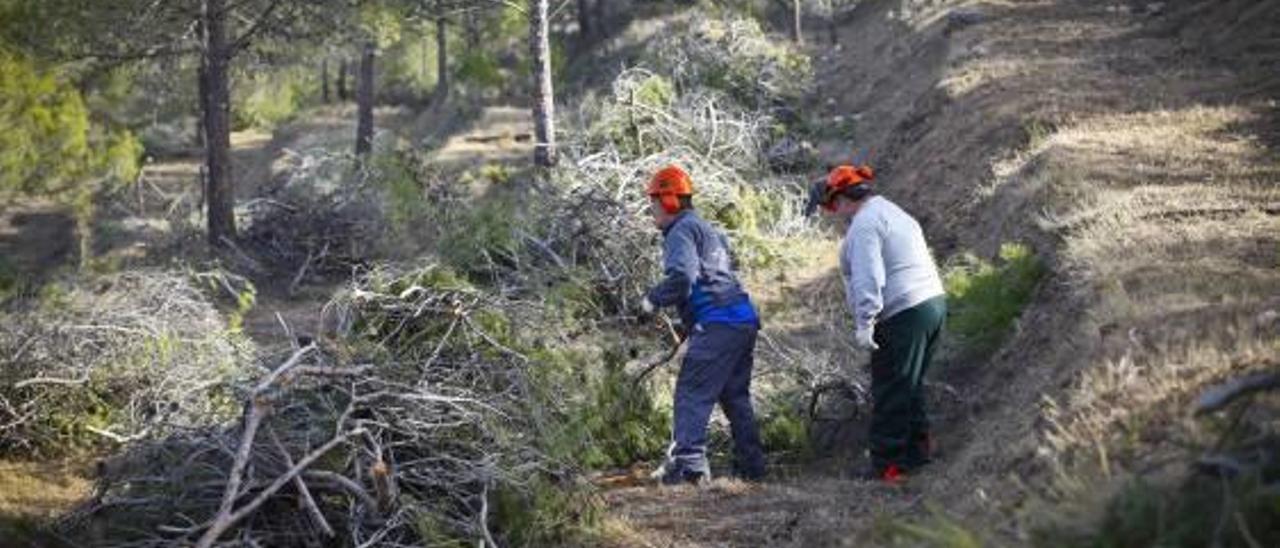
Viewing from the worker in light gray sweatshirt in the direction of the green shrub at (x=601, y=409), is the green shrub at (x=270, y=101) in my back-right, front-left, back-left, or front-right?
front-right

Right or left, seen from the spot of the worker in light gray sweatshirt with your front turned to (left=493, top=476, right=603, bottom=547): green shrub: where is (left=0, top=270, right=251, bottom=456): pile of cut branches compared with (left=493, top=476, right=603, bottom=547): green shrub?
right

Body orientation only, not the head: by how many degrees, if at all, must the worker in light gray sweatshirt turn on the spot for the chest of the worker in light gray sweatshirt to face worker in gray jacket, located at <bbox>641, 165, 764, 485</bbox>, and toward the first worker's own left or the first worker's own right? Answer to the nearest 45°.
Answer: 0° — they already face them

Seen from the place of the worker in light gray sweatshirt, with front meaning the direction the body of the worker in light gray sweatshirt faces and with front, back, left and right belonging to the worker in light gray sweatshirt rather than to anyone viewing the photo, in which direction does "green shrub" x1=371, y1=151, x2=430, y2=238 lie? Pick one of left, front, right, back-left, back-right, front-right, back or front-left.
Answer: front-right

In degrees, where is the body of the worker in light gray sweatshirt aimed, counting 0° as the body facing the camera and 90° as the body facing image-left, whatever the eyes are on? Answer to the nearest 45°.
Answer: approximately 90°

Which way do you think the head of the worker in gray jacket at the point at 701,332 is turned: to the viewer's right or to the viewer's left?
to the viewer's left

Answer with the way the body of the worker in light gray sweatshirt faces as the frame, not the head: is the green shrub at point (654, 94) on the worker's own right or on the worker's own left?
on the worker's own right

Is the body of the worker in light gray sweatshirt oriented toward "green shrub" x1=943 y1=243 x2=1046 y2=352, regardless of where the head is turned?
no

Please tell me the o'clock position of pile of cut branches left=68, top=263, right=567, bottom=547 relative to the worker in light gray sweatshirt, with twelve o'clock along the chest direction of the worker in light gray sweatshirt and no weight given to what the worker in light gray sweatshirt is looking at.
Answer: The pile of cut branches is roughly at 11 o'clock from the worker in light gray sweatshirt.

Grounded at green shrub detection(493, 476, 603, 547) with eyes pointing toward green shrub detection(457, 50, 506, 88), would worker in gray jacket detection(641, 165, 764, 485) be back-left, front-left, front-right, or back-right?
front-right

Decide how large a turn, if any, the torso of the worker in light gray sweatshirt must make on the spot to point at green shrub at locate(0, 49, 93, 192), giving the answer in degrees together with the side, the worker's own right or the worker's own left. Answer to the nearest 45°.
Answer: approximately 45° to the worker's own right

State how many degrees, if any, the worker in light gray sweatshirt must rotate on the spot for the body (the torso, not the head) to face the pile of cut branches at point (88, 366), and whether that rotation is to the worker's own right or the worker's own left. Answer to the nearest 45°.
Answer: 0° — they already face it
